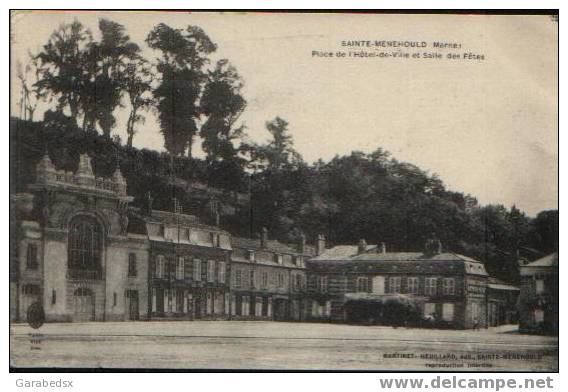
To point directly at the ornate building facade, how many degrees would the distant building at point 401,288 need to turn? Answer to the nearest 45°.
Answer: approximately 90° to its right

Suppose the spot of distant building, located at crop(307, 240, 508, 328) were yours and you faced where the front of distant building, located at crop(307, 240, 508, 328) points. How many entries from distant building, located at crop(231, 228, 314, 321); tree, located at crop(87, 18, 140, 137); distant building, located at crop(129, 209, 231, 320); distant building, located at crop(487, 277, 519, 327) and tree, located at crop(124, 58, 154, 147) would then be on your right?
4

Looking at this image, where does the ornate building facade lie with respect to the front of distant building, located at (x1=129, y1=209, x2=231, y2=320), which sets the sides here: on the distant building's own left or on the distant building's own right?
on the distant building's own right

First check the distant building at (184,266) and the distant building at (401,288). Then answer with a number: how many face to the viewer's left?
0

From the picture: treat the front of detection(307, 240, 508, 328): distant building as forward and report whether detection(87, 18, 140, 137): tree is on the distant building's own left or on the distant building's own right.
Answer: on the distant building's own right

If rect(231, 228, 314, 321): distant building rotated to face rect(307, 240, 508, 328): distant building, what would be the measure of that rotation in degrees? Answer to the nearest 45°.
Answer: approximately 45° to its left

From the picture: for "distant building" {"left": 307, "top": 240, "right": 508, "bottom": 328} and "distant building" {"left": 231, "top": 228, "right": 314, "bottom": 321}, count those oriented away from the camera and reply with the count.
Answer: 0
